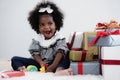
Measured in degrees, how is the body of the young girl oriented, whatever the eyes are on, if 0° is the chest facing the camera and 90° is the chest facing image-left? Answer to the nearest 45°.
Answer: approximately 0°
